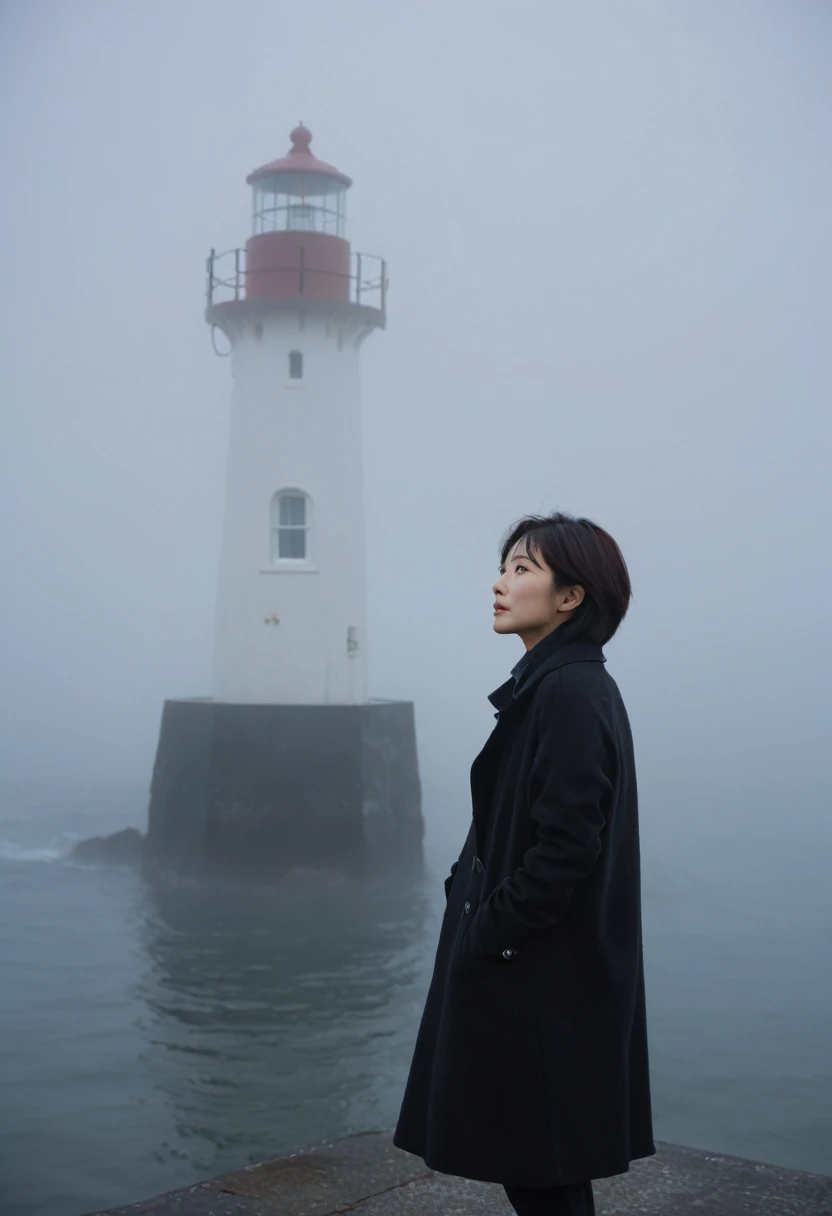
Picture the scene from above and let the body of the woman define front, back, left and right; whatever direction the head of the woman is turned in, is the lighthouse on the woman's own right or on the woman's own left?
on the woman's own right

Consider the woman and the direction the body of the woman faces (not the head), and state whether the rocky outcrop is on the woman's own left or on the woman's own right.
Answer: on the woman's own right

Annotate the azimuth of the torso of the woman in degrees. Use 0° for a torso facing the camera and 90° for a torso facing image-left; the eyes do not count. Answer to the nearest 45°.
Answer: approximately 90°

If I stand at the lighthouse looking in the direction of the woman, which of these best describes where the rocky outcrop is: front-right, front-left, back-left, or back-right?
back-right

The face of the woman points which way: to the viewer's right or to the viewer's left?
to the viewer's left
